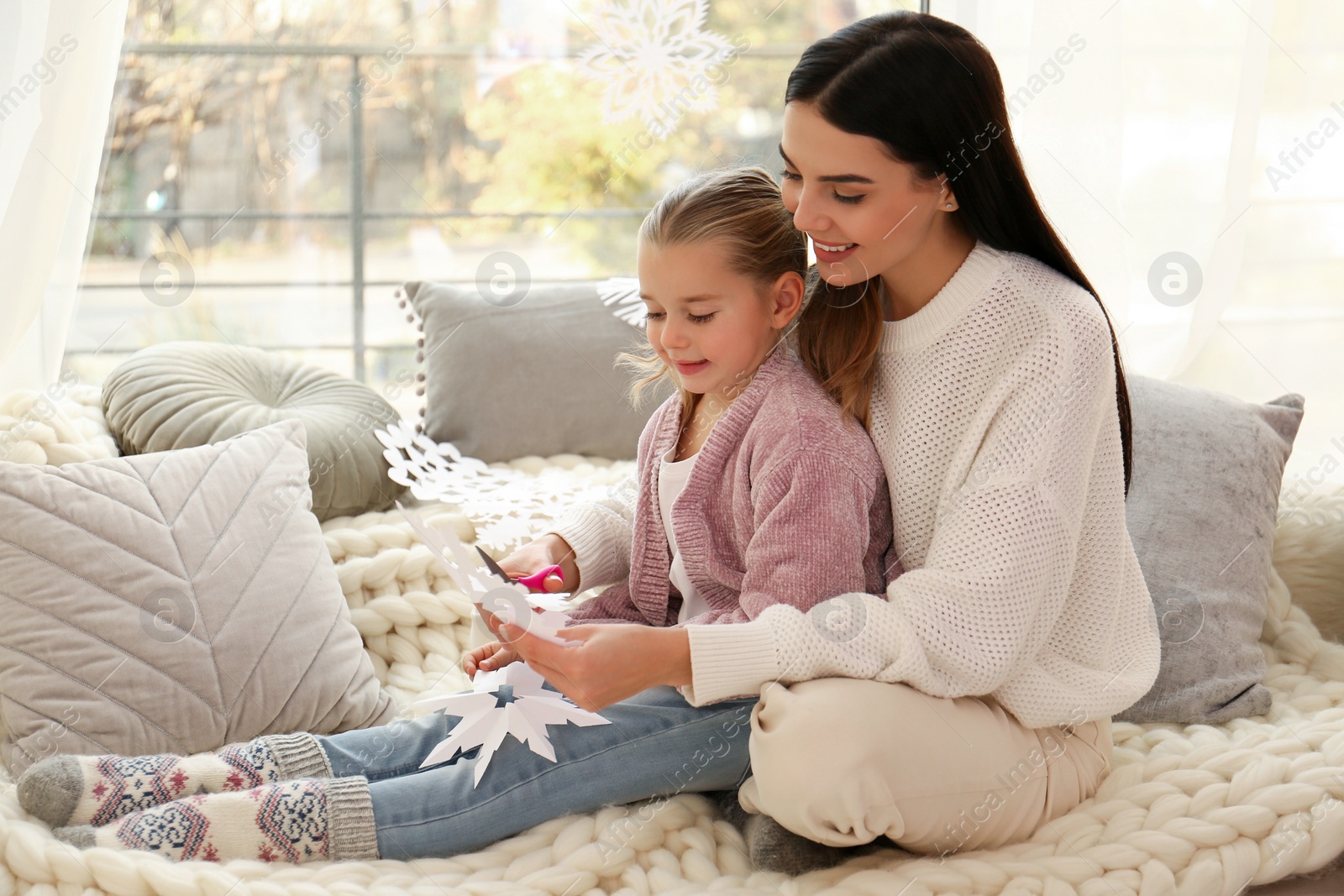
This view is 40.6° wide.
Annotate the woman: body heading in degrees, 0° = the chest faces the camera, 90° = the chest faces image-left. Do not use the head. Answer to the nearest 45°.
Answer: approximately 45°

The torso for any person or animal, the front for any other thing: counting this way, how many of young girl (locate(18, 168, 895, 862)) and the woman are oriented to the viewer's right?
0

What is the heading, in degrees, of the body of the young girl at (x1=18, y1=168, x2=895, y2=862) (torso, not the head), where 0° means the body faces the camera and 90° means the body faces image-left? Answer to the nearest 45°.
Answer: approximately 45°

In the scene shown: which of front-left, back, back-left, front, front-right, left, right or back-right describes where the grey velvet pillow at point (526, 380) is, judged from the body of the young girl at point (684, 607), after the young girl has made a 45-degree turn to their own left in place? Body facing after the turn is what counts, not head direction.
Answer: back

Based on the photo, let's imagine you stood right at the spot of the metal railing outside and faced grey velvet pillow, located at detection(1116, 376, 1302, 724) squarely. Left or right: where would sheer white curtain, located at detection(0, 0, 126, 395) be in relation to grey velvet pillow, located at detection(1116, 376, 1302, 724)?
right

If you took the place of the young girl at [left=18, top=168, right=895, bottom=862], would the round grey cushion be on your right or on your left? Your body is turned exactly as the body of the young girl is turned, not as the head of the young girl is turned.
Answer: on your right

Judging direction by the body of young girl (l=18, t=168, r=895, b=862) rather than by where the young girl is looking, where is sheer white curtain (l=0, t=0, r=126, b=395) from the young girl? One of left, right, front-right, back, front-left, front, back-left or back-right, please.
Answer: right

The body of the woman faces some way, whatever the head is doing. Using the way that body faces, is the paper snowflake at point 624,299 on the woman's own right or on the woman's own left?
on the woman's own right
